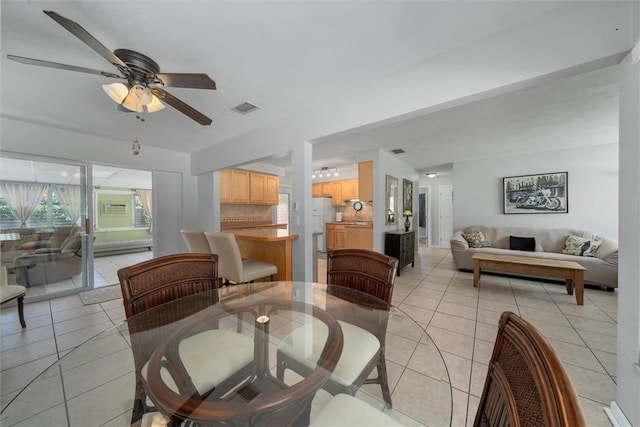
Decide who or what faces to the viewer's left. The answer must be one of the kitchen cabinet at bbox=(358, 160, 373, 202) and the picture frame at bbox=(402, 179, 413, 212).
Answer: the kitchen cabinet

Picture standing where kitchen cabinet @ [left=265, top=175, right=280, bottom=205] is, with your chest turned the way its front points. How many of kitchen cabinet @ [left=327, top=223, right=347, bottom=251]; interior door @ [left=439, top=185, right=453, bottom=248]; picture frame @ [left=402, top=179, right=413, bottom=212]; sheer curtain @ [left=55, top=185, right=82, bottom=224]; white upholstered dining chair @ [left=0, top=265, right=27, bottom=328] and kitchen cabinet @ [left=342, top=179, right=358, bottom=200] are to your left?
4

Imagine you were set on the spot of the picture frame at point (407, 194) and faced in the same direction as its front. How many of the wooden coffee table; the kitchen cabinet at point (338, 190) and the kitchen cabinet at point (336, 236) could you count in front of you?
1

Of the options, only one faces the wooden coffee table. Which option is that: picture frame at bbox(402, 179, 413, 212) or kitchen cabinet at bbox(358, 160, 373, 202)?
the picture frame

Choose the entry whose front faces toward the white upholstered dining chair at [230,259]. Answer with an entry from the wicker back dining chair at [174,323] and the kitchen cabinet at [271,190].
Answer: the kitchen cabinet

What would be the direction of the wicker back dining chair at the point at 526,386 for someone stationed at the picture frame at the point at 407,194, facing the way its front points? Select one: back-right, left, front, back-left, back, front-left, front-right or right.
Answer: front-right

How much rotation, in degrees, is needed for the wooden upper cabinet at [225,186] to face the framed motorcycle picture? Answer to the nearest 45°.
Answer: approximately 45° to its left

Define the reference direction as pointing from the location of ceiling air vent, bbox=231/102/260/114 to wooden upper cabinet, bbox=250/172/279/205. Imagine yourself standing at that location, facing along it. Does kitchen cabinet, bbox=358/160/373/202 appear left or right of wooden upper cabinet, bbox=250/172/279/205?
right

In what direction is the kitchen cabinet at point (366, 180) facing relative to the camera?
to the viewer's left
